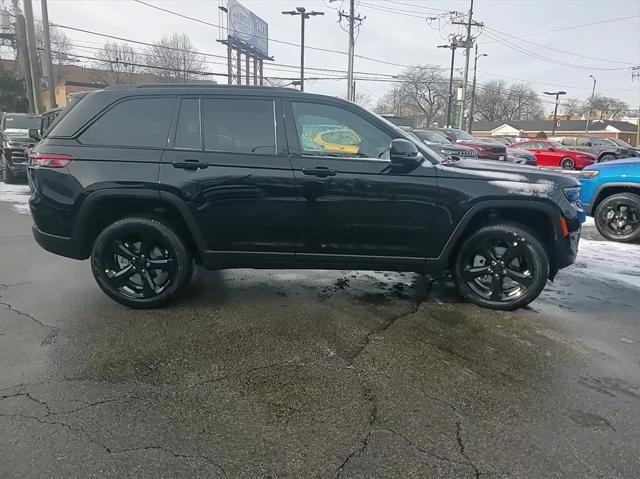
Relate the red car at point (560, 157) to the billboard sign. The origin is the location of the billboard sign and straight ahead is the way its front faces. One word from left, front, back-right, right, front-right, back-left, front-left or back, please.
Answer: front

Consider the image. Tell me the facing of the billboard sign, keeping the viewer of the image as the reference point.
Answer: facing the viewer and to the right of the viewer

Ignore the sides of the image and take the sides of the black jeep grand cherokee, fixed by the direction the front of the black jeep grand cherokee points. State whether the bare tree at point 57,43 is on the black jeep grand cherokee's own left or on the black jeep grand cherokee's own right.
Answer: on the black jeep grand cherokee's own left

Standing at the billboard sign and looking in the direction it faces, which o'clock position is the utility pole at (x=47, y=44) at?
The utility pole is roughly at 2 o'clock from the billboard sign.

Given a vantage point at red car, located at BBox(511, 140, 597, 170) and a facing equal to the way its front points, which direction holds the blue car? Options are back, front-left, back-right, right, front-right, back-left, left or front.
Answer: front-right

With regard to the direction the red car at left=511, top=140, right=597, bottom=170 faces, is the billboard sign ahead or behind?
behind

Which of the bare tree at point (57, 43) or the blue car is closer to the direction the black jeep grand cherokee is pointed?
the blue car

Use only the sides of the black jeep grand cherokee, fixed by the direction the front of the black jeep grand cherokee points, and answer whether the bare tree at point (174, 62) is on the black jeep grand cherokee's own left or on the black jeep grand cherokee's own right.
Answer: on the black jeep grand cherokee's own left

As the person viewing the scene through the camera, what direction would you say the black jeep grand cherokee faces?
facing to the right of the viewer

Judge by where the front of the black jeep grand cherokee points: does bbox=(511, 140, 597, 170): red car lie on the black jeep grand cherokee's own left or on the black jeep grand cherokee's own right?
on the black jeep grand cherokee's own left

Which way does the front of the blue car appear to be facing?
to the viewer's left

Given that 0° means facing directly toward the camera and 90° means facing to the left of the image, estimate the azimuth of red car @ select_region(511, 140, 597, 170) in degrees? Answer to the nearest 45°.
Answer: approximately 315°

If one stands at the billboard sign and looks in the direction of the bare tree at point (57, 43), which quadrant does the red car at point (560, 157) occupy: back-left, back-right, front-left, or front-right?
back-left

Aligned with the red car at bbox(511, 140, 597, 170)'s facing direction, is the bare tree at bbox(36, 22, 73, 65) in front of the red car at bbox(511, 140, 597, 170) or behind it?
behind
